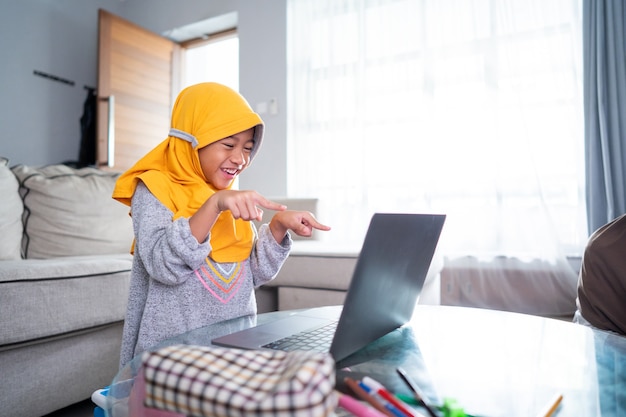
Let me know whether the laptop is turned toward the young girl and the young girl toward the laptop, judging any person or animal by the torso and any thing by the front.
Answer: yes

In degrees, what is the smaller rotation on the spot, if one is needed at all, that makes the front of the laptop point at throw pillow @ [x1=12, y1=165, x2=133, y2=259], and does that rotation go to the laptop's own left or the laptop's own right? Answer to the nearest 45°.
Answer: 0° — it already faces it

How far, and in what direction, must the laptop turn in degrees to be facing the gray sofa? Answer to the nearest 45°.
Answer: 0° — it already faces it

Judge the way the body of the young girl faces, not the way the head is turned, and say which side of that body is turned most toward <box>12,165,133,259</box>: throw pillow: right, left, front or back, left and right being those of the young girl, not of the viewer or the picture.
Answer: back

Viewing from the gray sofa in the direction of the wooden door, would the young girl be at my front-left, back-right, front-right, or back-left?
back-right

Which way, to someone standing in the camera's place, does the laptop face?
facing away from the viewer and to the left of the viewer

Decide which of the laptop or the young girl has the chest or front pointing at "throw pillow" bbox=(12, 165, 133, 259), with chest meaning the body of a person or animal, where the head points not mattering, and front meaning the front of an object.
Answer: the laptop

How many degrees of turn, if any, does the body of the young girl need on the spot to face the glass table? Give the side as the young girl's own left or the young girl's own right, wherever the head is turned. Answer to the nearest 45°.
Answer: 0° — they already face it

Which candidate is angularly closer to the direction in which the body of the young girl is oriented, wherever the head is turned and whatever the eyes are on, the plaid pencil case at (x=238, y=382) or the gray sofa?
the plaid pencil case

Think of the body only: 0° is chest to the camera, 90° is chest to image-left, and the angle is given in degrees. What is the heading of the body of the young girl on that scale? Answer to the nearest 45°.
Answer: approximately 315°

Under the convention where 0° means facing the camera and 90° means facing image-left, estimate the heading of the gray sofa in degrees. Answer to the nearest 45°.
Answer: approximately 315°

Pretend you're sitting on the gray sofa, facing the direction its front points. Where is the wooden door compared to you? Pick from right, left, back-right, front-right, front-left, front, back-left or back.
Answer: back-left
